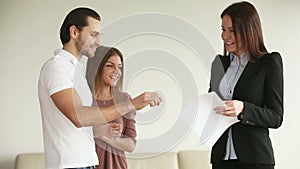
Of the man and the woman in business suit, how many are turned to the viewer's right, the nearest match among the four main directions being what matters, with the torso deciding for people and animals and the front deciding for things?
1

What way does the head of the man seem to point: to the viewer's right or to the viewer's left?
to the viewer's right

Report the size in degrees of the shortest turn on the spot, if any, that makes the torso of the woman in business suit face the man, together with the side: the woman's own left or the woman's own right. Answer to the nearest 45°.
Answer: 0° — they already face them

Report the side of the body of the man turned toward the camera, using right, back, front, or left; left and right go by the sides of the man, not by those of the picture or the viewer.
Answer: right

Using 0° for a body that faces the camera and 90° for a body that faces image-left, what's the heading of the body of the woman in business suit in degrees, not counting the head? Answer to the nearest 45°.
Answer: approximately 45°

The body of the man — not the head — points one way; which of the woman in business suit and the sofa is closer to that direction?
the woman in business suit

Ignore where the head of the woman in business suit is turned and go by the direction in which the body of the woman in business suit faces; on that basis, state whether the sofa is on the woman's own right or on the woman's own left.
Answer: on the woman's own right

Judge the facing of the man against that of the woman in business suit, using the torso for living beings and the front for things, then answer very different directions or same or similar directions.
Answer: very different directions

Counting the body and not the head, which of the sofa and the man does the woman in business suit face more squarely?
the man
